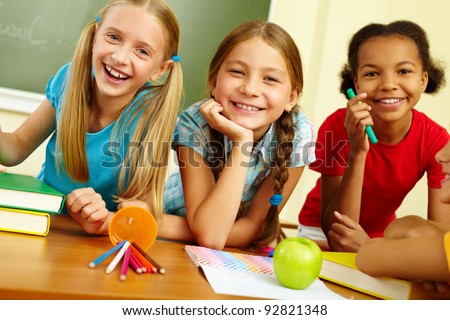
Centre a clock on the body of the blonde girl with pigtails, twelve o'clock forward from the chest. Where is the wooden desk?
The wooden desk is roughly at 12 o'clock from the blonde girl with pigtails.

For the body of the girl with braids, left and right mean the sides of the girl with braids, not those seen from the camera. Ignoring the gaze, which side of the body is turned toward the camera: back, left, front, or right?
front

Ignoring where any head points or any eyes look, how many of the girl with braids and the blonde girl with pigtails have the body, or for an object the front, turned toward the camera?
2

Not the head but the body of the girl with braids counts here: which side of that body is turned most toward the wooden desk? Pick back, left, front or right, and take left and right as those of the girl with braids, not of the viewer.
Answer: front
